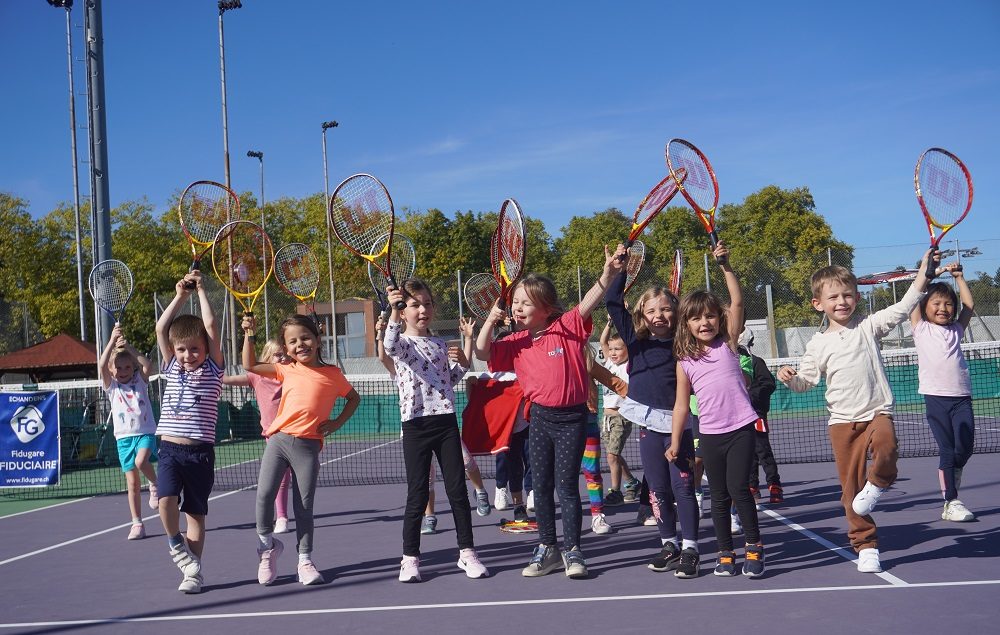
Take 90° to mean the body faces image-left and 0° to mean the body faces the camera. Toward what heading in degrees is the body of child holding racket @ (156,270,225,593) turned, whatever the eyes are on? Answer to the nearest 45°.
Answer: approximately 0°

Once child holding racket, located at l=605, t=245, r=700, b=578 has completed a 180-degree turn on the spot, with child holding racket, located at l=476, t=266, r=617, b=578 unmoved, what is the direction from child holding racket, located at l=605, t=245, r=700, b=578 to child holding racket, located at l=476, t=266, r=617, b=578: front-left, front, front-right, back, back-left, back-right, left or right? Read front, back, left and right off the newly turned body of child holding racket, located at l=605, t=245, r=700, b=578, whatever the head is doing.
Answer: left

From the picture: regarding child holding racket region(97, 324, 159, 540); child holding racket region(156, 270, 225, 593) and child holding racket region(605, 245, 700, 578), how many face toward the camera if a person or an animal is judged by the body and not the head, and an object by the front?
3

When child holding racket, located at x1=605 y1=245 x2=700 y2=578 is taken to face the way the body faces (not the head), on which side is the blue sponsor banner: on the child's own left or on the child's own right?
on the child's own right

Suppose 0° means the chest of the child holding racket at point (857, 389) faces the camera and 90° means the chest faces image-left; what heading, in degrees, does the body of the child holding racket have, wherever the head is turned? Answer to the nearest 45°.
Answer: approximately 0°

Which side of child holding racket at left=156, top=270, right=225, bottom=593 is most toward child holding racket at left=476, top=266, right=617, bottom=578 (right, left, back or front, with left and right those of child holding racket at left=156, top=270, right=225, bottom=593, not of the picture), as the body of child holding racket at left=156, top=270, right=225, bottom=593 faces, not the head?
left

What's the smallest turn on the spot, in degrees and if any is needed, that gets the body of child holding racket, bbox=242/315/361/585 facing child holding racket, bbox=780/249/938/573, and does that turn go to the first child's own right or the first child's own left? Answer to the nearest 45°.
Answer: approximately 90° to the first child's own left

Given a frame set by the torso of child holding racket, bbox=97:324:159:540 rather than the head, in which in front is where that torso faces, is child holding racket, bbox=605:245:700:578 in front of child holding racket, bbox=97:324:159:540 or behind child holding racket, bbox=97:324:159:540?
in front
